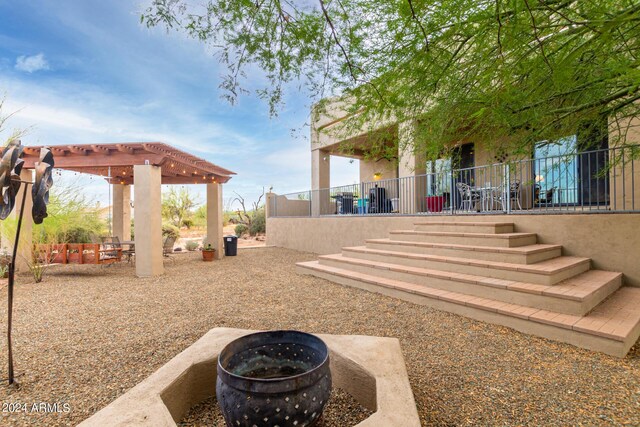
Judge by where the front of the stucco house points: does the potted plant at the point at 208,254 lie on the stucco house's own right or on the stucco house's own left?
on the stucco house's own right

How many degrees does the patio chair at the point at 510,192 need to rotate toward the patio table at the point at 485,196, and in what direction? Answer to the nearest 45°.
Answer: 0° — it already faces it

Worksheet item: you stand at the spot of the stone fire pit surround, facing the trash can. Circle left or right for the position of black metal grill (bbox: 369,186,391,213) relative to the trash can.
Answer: right

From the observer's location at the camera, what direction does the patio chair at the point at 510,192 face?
facing to the left of the viewer

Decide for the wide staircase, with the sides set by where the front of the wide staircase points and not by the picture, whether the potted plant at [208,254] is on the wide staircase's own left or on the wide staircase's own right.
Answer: on the wide staircase's own right
